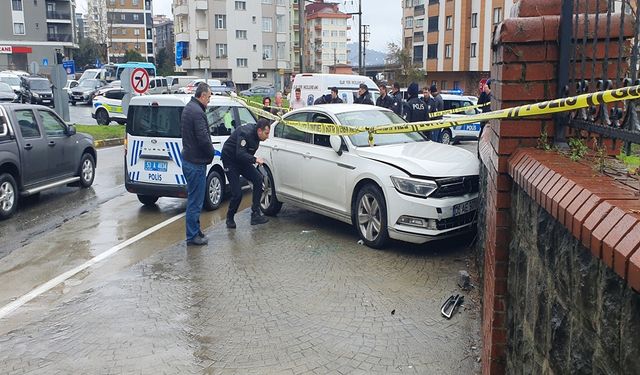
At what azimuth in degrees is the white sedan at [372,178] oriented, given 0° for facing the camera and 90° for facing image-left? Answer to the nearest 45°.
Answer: approximately 315°

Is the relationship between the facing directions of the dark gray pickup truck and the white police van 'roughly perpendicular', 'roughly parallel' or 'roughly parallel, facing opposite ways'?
roughly parallel

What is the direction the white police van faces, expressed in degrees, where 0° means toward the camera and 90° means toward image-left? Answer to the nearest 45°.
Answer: approximately 225°

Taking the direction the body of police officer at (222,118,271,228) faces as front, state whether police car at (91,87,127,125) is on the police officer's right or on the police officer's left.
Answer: on the police officer's left

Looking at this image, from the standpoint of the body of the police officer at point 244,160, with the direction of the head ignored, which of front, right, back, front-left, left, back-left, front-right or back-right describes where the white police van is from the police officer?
back-left

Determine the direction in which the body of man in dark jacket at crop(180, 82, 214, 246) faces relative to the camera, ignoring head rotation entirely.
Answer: to the viewer's right

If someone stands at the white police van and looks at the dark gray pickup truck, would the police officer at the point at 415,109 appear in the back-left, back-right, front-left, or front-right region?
back-right

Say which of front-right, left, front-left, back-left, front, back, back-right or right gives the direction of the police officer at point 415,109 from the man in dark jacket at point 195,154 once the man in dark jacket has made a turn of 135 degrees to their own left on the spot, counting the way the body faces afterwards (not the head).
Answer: right

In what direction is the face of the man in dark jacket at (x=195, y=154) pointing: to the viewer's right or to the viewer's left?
to the viewer's right

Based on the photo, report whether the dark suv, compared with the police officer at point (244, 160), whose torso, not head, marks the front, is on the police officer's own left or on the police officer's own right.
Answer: on the police officer's own left

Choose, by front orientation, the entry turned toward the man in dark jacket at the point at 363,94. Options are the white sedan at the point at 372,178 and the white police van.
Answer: the white police van

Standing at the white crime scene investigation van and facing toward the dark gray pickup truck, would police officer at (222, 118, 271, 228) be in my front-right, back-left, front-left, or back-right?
front-left
